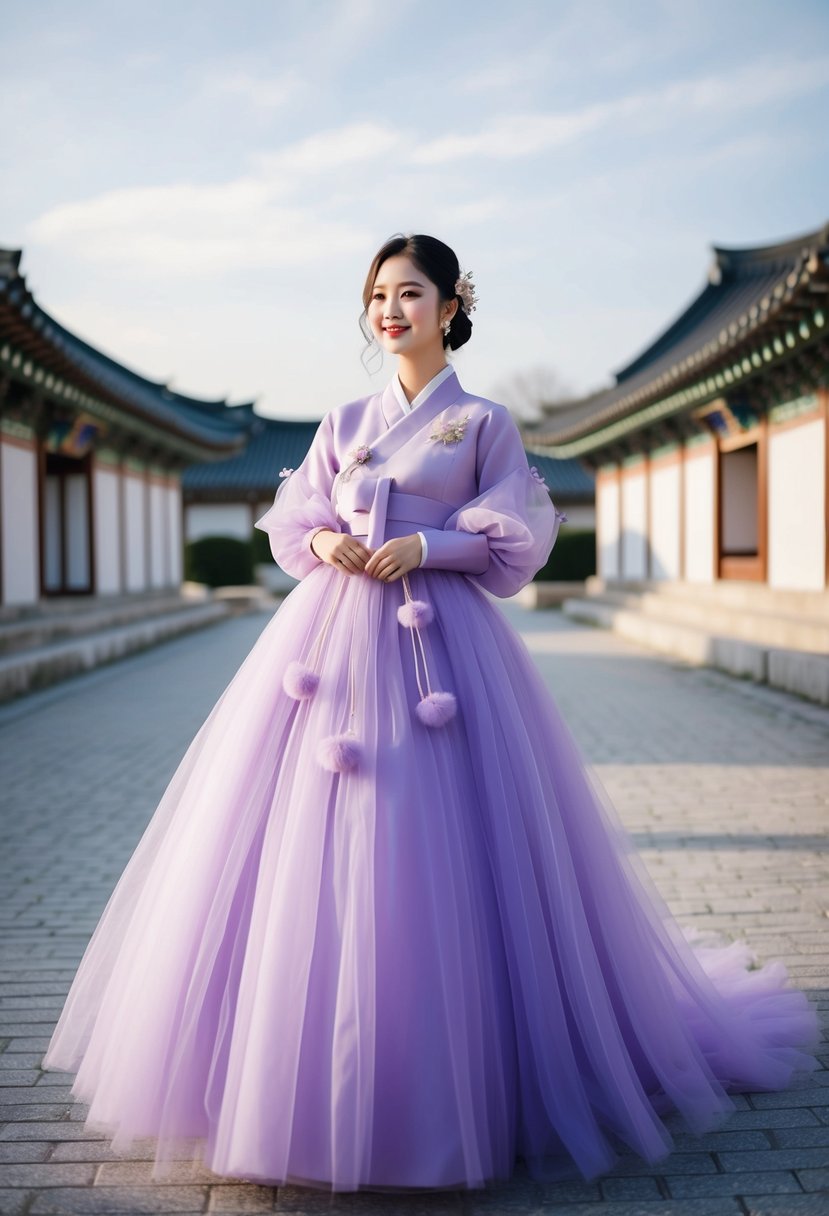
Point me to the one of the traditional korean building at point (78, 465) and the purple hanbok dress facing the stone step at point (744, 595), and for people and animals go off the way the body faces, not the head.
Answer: the traditional korean building

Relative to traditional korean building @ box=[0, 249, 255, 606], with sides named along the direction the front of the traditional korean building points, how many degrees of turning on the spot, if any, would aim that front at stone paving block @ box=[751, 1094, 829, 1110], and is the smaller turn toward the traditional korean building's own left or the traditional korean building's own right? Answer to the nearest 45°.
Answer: approximately 45° to the traditional korean building's own right

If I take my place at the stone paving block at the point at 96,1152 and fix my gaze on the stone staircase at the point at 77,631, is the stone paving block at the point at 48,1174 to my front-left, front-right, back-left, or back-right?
back-left

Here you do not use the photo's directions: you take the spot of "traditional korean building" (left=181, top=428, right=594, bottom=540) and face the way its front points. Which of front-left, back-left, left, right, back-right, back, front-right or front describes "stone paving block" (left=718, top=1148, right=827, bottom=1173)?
front

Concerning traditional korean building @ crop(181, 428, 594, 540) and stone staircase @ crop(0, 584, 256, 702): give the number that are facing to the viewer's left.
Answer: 0

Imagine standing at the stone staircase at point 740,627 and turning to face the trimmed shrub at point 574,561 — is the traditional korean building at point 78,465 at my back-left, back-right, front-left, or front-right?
front-left

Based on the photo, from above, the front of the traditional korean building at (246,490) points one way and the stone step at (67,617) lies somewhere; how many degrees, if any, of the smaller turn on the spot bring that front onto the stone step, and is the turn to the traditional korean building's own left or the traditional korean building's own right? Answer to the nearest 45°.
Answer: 0° — it already faces it

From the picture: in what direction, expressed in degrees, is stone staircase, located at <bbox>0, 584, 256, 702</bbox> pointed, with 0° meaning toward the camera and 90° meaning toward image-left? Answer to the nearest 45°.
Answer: approximately 315°

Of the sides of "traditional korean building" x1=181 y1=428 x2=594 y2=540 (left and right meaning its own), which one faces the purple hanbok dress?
front

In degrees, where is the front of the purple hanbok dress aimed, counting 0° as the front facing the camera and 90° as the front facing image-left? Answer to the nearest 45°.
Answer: approximately 45°

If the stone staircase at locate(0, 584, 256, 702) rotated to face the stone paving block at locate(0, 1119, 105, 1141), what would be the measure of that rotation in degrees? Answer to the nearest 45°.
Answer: approximately 45° to its right

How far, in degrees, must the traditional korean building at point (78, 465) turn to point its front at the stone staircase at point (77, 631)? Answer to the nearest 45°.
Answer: approximately 45° to its right

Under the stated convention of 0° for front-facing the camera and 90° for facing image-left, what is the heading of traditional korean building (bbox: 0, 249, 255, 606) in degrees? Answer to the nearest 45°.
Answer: approximately 315°

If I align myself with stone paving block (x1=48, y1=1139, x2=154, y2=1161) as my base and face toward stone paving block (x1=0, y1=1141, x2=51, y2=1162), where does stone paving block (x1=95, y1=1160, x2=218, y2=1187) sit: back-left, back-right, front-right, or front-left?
back-left

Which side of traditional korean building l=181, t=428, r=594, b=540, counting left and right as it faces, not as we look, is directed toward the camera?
front

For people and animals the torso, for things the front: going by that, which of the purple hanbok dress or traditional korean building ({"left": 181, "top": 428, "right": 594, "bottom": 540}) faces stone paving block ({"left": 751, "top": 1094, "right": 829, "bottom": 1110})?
the traditional korean building

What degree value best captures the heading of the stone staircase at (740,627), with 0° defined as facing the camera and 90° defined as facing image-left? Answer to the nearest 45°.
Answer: approximately 45°

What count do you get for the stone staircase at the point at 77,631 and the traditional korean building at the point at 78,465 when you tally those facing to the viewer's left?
0
